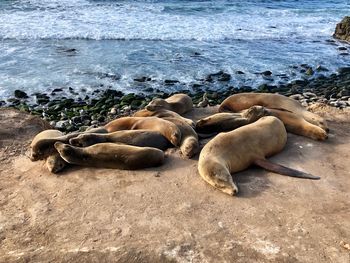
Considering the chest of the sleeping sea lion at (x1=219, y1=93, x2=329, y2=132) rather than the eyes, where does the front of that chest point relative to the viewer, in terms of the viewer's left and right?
facing to the right of the viewer

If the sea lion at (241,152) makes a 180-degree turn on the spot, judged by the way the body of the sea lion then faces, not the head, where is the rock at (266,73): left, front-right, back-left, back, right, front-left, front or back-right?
front-left

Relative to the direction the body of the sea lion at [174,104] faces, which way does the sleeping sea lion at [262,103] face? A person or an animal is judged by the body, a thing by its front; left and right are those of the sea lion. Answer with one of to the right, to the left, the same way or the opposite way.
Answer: the opposite way

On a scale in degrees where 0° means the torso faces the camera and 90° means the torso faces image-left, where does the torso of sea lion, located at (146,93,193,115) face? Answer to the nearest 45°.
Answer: approximately 90°

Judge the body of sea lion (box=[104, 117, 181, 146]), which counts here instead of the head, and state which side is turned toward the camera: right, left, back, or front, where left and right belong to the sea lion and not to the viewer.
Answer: right

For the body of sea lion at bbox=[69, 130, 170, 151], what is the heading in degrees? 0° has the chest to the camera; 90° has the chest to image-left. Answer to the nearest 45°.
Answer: approximately 90°

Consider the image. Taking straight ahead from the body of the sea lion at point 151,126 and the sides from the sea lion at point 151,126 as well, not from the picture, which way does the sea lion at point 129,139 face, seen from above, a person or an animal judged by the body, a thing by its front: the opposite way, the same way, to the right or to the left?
the opposite way

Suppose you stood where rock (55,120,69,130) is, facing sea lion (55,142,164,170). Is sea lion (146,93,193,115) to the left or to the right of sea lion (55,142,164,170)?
left
